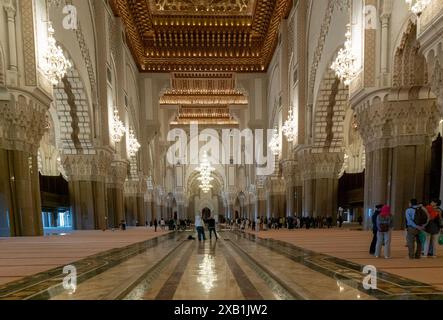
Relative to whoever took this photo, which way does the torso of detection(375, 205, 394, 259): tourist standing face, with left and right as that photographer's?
facing away from the viewer

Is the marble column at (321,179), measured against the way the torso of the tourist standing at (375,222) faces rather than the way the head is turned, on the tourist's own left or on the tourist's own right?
on the tourist's own left

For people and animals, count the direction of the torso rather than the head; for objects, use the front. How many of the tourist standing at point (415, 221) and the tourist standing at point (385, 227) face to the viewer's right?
0
